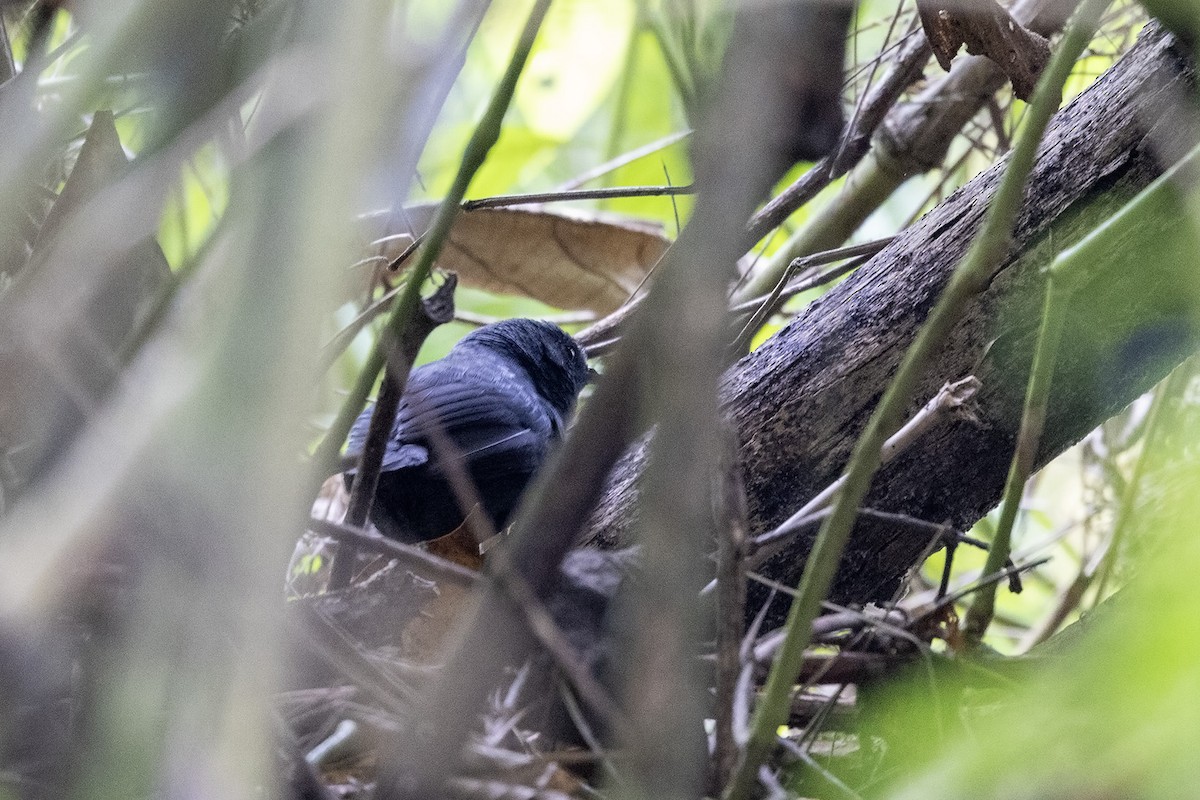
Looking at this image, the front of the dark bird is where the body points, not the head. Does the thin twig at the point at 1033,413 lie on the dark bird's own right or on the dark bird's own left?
on the dark bird's own right

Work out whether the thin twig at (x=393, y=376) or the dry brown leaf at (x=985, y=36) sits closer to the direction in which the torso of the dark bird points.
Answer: the dry brown leaf

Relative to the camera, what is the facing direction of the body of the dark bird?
to the viewer's right

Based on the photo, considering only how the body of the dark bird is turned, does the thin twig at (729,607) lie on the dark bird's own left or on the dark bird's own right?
on the dark bird's own right

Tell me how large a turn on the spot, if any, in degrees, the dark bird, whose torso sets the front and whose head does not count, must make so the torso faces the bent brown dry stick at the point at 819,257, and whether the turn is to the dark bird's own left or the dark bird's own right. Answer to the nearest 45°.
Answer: approximately 45° to the dark bird's own right
